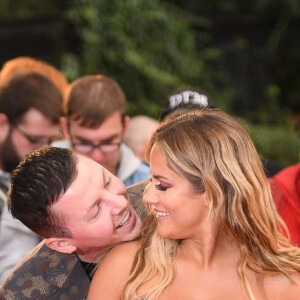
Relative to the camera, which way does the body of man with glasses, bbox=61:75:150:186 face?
toward the camera

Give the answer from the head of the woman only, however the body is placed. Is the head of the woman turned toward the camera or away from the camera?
toward the camera

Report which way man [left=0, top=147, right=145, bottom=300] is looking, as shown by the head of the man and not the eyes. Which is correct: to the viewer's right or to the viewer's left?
to the viewer's right

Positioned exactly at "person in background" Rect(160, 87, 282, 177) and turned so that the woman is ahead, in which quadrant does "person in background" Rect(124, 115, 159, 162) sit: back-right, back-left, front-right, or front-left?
back-right

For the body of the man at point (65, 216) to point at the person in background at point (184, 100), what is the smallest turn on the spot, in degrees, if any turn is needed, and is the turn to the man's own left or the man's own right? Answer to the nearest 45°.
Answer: approximately 90° to the man's own left

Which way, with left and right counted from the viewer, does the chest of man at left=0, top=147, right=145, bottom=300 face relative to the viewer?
facing the viewer and to the right of the viewer

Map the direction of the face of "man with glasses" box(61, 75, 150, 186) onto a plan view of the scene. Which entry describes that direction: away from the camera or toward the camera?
toward the camera

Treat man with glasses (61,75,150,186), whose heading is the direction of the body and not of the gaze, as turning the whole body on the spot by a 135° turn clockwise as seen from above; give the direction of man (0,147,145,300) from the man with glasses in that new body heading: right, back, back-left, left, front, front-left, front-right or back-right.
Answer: back-left

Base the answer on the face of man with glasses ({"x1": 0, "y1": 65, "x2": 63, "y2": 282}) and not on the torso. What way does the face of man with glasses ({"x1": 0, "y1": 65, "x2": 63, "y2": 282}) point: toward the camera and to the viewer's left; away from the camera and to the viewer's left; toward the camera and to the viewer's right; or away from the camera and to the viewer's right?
toward the camera and to the viewer's right

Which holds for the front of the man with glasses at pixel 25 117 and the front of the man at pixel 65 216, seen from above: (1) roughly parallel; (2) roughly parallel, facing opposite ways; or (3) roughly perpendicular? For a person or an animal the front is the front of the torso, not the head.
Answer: roughly parallel

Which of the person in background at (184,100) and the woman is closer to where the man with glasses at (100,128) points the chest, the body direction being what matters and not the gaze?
the woman

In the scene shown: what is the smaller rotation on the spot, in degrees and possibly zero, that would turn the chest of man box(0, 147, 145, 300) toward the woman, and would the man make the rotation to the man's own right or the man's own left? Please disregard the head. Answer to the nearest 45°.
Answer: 0° — they already face them
